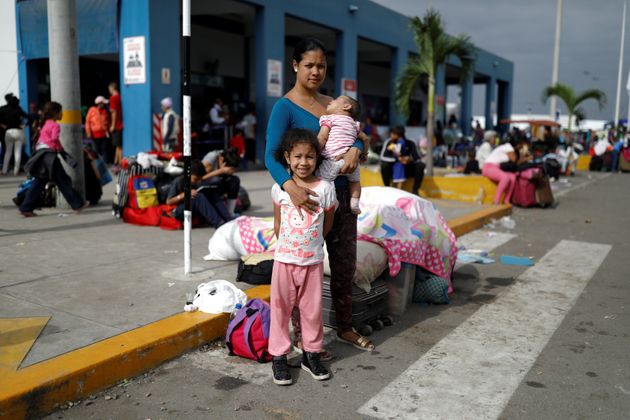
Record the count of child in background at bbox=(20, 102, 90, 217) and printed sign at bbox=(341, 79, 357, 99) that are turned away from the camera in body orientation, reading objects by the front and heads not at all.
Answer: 0

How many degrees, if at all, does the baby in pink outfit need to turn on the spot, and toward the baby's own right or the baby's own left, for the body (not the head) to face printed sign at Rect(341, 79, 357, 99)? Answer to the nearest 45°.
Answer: approximately 135° to the baby's own right

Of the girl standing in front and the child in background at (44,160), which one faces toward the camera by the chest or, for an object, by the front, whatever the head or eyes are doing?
the girl standing in front

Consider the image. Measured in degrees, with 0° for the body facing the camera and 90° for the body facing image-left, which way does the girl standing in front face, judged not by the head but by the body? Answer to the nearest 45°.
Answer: approximately 0°

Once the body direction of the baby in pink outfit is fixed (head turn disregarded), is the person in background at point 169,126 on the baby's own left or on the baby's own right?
on the baby's own right

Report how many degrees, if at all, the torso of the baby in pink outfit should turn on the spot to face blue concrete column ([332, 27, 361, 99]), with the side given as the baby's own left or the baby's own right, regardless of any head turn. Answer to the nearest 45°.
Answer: approximately 135° to the baby's own right

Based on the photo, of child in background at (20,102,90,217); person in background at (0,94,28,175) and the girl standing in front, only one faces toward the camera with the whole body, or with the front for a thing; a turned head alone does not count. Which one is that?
the girl standing in front

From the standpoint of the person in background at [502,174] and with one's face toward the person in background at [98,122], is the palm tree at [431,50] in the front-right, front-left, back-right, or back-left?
front-right

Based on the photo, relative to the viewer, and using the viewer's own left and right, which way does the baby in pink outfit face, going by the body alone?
facing the viewer and to the left of the viewer

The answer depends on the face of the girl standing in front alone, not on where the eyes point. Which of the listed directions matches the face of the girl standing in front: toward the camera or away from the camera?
toward the camera
